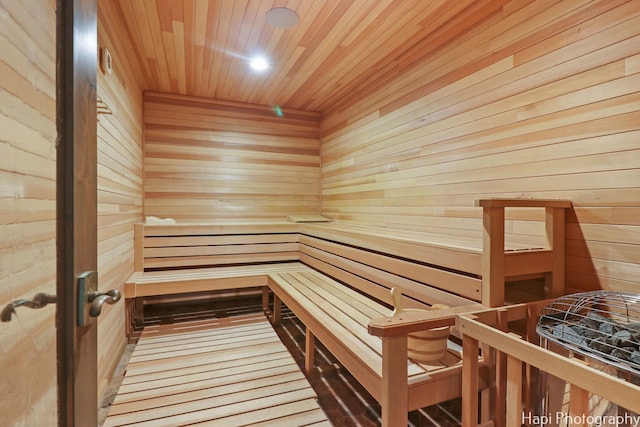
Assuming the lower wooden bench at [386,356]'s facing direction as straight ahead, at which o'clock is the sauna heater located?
The sauna heater is roughly at 8 o'clock from the lower wooden bench.

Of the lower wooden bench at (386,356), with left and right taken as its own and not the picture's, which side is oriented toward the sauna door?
front

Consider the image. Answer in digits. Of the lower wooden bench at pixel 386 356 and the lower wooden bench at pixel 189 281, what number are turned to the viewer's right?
0

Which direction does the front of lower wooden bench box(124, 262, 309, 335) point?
toward the camera

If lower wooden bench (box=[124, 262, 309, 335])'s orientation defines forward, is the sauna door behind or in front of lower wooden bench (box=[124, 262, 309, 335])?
in front

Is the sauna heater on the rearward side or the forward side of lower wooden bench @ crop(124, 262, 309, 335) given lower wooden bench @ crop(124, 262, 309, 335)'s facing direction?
on the forward side
